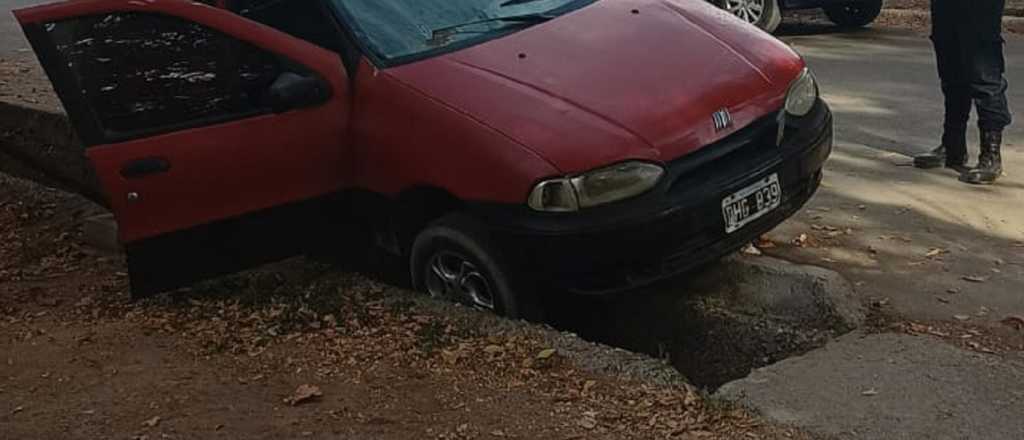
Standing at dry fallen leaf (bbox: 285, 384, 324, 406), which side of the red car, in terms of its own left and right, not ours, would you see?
right

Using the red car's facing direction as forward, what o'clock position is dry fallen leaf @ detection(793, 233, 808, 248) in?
The dry fallen leaf is roughly at 10 o'clock from the red car.

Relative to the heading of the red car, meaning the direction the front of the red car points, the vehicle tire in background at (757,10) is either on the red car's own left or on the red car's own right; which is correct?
on the red car's own left

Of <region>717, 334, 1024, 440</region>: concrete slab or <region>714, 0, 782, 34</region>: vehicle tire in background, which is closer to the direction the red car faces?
the concrete slab

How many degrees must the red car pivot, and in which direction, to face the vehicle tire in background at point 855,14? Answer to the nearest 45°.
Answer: approximately 90° to its left

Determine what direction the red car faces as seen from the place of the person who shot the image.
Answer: facing the viewer and to the right of the viewer

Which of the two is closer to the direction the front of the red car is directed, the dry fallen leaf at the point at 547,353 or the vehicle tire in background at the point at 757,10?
the dry fallen leaf

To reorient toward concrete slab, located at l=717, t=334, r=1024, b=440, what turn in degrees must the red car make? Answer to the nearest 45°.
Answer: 0° — it already faces it

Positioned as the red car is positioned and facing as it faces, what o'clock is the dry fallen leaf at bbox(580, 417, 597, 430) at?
The dry fallen leaf is roughly at 1 o'clock from the red car.

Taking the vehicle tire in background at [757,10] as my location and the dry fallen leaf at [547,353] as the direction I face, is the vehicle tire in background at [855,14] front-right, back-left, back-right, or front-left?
back-left

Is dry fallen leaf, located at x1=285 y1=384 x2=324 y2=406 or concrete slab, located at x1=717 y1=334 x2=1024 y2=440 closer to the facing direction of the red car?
the concrete slab

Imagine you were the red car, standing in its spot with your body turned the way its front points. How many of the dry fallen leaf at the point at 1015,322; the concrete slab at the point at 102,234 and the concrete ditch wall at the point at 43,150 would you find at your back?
2

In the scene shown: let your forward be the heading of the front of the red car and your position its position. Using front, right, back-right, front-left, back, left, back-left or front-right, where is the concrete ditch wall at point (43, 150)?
back

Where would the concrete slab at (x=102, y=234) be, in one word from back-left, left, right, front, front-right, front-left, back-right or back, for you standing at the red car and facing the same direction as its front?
back

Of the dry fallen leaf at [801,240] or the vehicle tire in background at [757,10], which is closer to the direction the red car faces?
the dry fallen leaf
